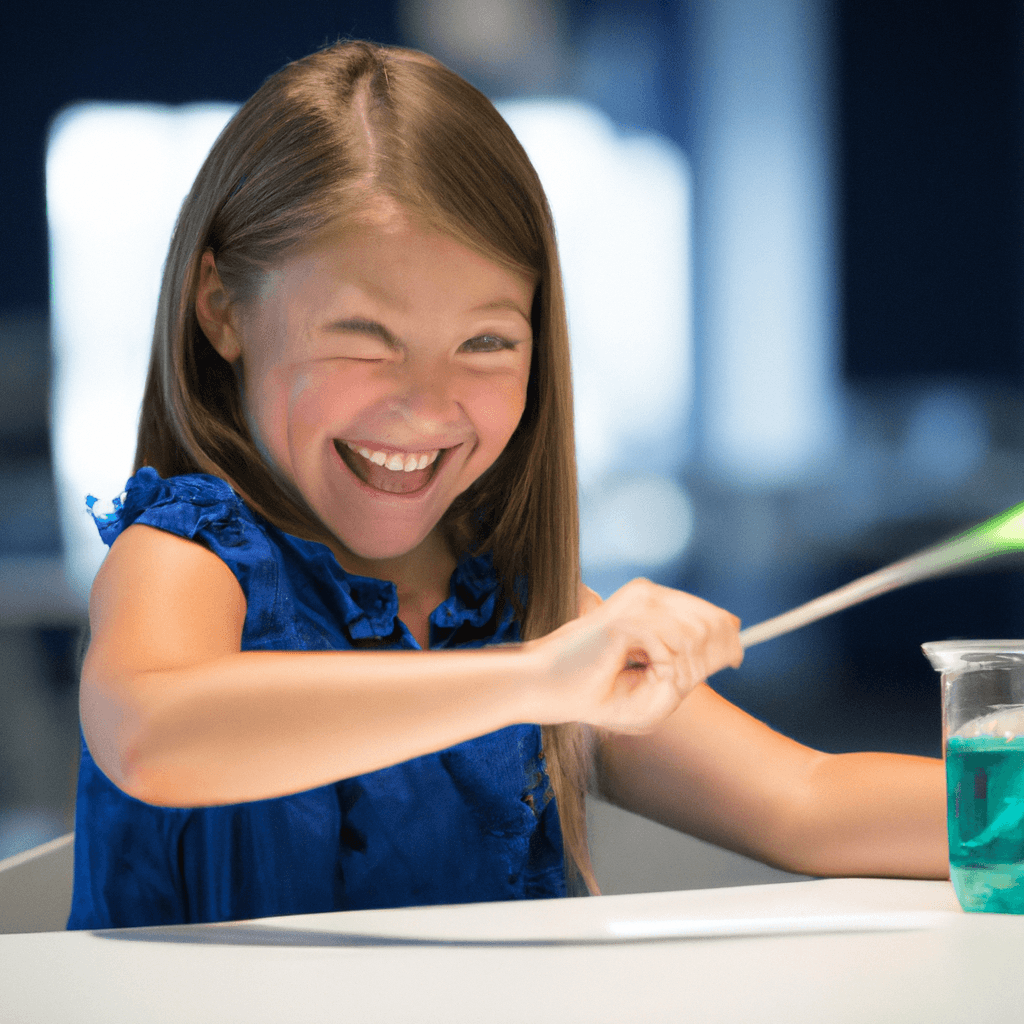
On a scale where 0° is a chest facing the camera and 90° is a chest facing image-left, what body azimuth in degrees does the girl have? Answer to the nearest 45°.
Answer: approximately 315°

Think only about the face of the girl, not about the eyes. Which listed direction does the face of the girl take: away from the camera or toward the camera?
toward the camera
